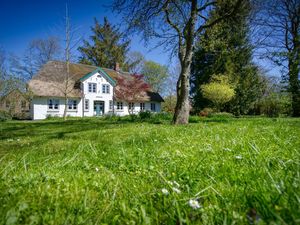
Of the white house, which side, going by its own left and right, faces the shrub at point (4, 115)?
right

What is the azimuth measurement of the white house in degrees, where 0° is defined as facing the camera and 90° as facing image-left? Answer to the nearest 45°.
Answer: approximately 315°

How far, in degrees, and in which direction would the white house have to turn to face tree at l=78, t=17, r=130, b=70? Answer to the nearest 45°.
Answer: approximately 135° to its left

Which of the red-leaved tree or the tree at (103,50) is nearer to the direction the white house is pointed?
the red-leaved tree
